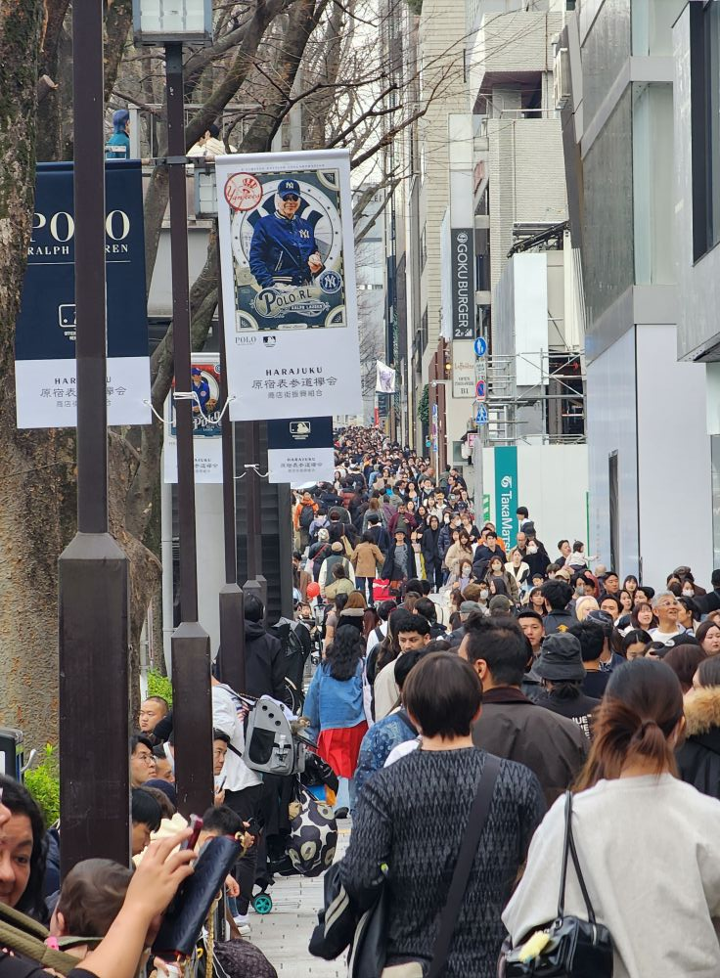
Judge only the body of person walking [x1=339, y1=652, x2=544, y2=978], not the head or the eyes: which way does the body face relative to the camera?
away from the camera

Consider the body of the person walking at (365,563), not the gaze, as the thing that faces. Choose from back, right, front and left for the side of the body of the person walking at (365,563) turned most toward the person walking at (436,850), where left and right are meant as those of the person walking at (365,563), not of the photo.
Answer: back

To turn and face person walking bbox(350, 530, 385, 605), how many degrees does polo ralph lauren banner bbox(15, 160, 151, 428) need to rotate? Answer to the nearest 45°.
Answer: approximately 180°

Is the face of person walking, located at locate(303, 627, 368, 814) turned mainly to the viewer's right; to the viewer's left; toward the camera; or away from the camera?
away from the camera

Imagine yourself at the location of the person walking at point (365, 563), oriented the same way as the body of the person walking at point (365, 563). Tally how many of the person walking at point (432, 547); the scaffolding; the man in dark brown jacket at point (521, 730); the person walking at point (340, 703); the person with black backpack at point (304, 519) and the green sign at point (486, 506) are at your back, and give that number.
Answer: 2

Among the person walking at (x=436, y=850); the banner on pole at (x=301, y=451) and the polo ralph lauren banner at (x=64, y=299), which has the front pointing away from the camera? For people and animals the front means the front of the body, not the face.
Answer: the person walking

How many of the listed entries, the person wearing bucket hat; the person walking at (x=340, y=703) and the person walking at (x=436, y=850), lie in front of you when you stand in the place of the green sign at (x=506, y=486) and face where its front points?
3

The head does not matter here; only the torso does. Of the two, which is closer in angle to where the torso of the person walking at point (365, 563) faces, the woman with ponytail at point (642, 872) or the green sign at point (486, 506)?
the green sign

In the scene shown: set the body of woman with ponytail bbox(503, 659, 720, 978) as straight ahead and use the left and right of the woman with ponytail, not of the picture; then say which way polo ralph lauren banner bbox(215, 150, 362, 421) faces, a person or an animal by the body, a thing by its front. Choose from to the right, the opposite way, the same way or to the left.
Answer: the opposite way

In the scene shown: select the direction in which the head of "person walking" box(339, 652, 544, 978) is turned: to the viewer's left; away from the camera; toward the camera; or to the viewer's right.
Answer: away from the camera

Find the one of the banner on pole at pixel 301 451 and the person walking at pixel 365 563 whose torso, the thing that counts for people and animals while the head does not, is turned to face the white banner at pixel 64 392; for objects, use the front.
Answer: the banner on pole

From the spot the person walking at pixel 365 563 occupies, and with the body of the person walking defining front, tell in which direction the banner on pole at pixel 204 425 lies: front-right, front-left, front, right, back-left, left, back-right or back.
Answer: back

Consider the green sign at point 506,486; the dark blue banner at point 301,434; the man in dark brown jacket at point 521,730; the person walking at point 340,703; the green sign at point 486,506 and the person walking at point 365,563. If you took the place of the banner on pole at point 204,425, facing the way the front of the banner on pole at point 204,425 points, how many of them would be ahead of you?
2

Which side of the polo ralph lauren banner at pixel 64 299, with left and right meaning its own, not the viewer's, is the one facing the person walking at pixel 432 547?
back

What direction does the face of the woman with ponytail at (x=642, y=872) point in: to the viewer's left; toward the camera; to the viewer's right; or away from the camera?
away from the camera

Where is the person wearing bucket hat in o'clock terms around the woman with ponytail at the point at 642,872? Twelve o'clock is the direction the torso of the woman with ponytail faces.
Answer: The person wearing bucket hat is roughly at 12 o'clock from the woman with ponytail.

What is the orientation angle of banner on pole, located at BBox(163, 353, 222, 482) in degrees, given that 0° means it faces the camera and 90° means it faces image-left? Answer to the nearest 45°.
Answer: approximately 0°
